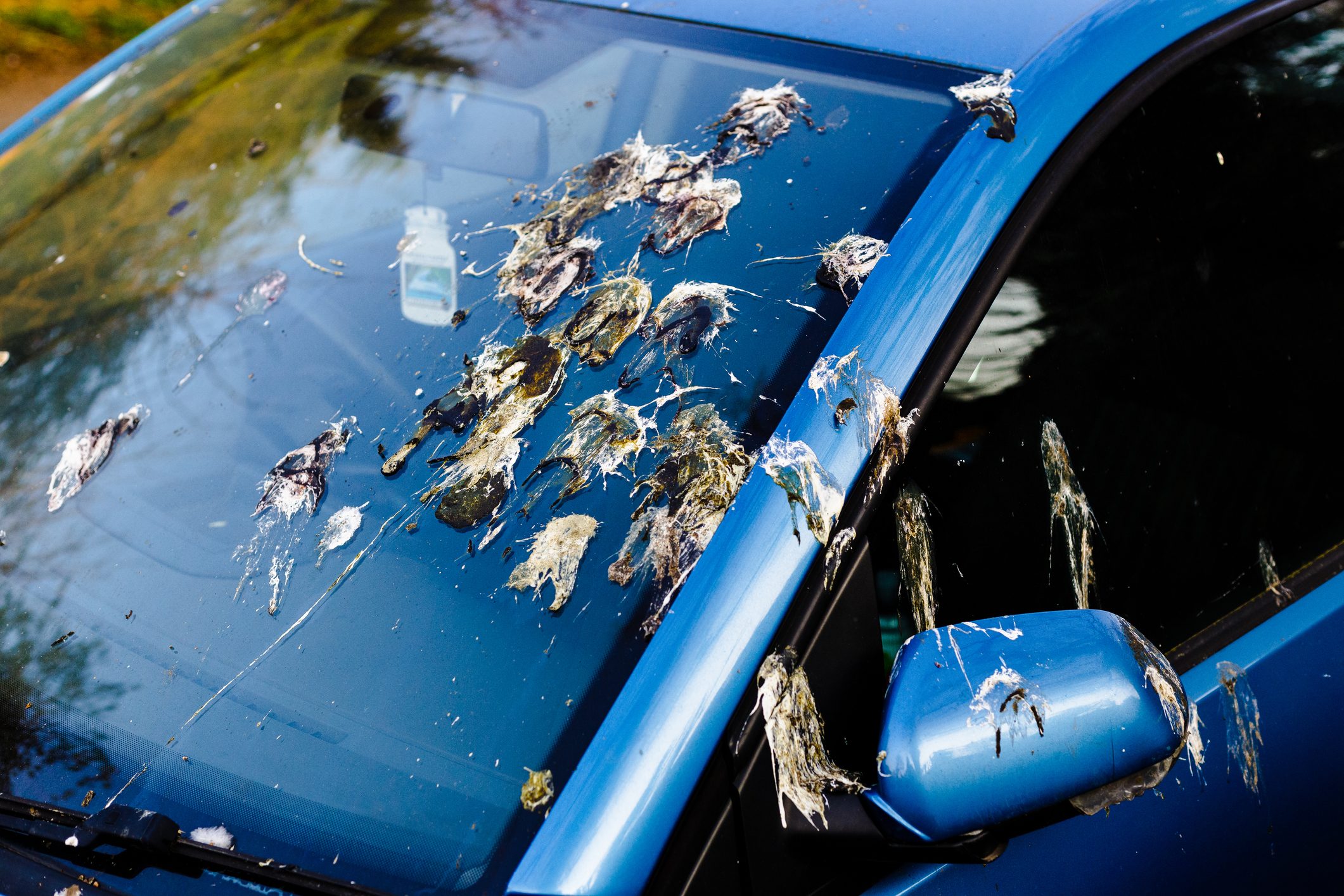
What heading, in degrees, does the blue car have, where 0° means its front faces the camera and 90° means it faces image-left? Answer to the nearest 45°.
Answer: approximately 45°
